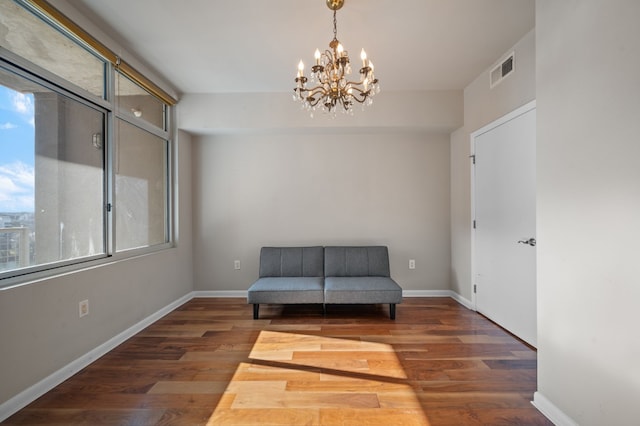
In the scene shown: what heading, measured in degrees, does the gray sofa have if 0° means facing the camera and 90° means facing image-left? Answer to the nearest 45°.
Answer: approximately 0°

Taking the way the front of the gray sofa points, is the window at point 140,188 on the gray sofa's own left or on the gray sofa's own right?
on the gray sofa's own right

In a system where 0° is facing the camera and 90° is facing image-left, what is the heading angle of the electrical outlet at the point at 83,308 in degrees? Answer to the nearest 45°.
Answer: approximately 315°

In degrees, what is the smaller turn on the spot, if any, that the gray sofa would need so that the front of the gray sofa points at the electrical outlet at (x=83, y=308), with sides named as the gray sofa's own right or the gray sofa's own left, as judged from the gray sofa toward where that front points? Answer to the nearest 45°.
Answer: approximately 45° to the gray sofa's own right

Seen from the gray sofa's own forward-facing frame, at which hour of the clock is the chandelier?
The chandelier is roughly at 12 o'clock from the gray sofa.

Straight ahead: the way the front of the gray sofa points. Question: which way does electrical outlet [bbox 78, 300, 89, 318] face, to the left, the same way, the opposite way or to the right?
to the left

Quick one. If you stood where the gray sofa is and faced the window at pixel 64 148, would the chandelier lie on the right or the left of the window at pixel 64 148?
left
